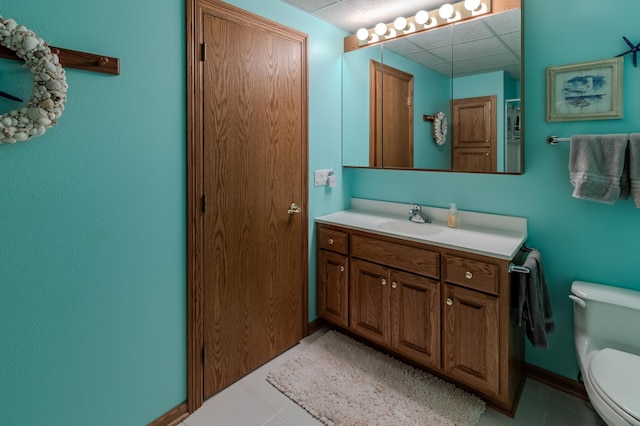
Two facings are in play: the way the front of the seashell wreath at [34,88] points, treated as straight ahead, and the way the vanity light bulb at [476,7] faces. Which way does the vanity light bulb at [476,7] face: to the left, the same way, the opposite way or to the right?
to the right

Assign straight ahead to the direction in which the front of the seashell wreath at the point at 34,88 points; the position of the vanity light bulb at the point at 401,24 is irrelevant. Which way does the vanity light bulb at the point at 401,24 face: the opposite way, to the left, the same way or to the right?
to the right

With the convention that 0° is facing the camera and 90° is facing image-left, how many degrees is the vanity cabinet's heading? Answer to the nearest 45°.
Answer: approximately 45°
